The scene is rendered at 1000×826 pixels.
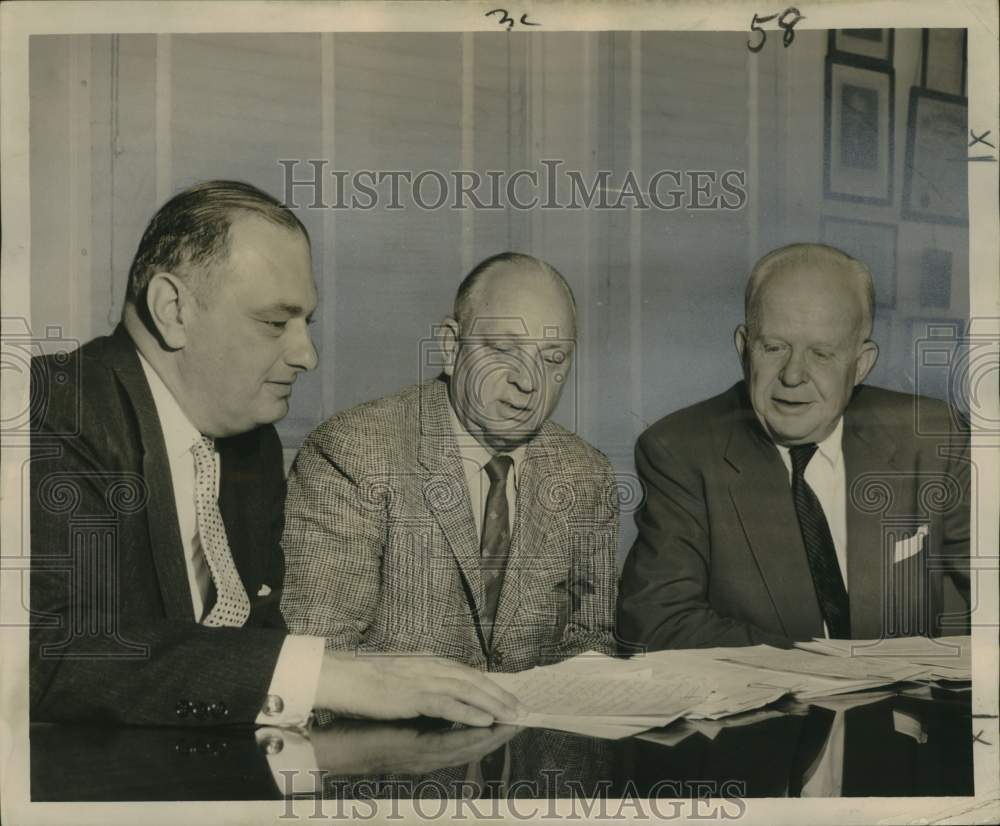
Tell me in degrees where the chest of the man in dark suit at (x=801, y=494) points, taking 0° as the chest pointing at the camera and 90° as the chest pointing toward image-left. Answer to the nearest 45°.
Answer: approximately 0°

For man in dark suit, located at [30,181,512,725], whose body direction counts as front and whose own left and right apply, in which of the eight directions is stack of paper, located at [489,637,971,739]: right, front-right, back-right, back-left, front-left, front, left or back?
front-left

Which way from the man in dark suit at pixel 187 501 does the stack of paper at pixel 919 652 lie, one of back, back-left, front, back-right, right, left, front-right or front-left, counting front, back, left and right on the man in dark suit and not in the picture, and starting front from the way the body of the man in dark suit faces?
front-left

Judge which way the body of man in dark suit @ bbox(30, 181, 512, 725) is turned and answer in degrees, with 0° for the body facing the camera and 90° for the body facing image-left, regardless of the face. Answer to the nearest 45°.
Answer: approximately 315°

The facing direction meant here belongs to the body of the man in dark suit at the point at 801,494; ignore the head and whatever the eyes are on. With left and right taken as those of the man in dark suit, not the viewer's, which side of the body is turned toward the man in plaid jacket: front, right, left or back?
right

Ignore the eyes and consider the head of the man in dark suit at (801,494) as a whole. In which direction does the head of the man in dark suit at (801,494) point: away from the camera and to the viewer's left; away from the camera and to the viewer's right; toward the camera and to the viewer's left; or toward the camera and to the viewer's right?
toward the camera and to the viewer's left

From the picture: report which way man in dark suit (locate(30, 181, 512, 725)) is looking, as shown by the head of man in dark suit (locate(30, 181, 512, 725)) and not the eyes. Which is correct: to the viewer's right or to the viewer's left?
to the viewer's right

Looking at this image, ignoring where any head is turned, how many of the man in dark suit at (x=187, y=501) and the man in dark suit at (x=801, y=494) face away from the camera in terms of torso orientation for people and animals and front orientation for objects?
0
